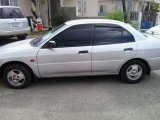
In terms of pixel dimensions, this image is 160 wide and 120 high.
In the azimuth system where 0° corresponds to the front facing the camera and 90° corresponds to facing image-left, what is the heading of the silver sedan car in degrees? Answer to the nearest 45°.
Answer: approximately 90°
